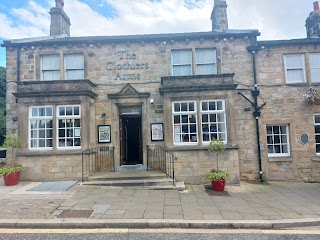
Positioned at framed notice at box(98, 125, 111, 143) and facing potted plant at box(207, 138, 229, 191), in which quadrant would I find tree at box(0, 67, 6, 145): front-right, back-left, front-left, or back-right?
back-left

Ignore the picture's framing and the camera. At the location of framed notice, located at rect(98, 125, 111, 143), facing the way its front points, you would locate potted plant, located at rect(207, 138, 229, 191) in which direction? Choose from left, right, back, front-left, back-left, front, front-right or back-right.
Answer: front-left

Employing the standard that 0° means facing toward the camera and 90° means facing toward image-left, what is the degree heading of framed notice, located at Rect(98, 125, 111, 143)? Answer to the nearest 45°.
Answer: approximately 0°

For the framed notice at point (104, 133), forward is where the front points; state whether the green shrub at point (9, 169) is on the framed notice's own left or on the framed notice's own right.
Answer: on the framed notice's own right

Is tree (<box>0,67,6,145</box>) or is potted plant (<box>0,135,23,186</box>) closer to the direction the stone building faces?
the potted plant

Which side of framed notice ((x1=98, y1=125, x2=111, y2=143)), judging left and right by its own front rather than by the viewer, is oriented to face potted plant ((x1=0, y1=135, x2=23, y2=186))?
right

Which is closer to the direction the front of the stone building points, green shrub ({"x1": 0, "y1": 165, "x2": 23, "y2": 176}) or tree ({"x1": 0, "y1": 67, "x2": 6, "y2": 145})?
the green shrub

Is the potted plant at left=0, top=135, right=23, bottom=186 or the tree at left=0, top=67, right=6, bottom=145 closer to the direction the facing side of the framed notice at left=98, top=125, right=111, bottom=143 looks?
the potted plant

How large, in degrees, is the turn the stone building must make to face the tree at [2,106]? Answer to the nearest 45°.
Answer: approximately 135° to its right

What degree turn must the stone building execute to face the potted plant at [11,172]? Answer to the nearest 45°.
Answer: approximately 90° to its right
